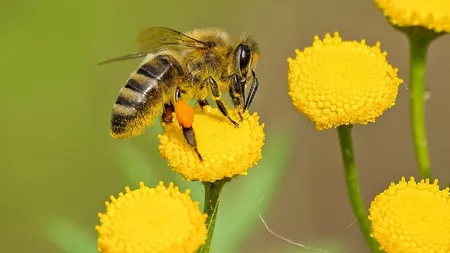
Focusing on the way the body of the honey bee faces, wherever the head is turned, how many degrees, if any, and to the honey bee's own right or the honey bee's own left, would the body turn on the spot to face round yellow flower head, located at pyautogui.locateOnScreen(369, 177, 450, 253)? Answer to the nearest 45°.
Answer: approximately 45° to the honey bee's own right

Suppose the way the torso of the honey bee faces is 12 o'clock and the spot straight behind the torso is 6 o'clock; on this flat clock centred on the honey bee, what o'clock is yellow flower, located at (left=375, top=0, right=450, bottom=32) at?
The yellow flower is roughly at 12 o'clock from the honey bee.

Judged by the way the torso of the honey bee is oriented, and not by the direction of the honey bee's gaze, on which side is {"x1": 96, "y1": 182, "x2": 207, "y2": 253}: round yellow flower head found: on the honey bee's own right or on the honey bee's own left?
on the honey bee's own right

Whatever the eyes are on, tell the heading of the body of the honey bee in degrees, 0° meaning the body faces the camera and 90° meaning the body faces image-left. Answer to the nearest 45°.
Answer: approximately 270°

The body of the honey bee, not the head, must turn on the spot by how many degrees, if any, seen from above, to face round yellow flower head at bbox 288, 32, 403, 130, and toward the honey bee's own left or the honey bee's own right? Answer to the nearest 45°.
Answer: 0° — it already faces it

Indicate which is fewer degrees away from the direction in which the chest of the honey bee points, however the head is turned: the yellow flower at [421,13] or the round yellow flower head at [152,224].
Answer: the yellow flower
